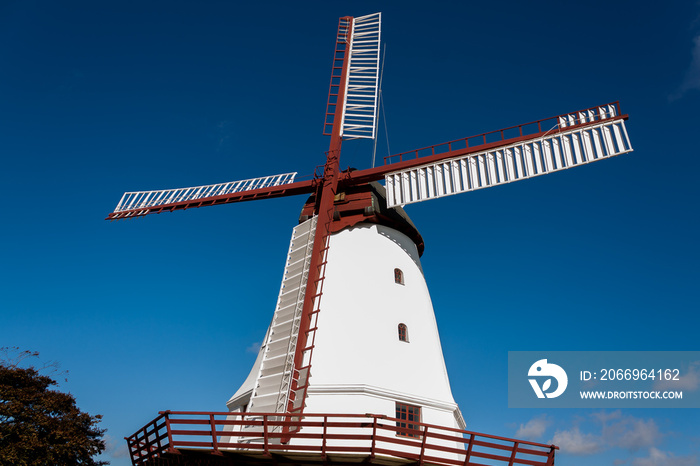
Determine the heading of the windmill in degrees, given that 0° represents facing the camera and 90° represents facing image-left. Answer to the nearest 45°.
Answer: approximately 45°

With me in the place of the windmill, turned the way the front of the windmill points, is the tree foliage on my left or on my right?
on my right
